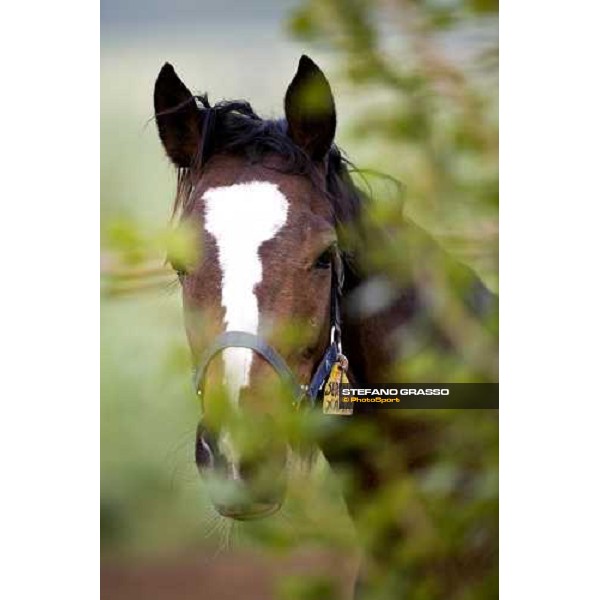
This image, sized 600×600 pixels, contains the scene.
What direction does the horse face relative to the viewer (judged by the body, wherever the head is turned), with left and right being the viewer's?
facing the viewer and to the left of the viewer
